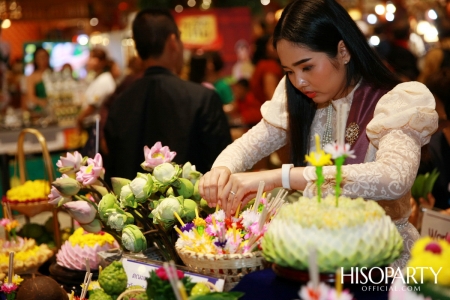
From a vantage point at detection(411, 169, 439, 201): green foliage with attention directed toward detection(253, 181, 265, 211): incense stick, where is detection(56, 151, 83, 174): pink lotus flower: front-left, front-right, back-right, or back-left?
front-right

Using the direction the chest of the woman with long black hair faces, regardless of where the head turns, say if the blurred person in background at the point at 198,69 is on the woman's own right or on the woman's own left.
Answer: on the woman's own right

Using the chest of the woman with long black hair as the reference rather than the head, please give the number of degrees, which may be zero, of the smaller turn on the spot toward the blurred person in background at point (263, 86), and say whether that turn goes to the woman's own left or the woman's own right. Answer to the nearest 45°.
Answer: approximately 135° to the woman's own right

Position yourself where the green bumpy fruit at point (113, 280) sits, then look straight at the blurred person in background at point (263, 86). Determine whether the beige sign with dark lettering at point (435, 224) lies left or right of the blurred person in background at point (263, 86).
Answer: right

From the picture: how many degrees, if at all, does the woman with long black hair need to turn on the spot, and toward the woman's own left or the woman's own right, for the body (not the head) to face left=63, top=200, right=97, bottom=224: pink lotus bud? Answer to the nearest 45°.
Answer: approximately 45° to the woman's own right

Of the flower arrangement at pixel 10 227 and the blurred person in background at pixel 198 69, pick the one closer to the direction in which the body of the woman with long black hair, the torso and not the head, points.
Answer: the flower arrangement

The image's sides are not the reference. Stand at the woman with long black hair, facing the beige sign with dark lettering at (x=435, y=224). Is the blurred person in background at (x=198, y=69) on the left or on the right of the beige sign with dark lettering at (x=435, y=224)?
left

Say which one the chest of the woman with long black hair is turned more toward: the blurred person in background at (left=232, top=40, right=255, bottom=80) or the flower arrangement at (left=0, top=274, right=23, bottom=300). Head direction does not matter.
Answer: the flower arrangement

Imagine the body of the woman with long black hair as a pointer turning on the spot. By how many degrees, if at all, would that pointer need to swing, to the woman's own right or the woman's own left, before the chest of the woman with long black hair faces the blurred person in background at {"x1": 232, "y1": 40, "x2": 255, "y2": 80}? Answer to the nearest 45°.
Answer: approximately 135° to the woman's own right

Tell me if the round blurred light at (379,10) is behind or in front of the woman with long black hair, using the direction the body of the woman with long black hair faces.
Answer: behind

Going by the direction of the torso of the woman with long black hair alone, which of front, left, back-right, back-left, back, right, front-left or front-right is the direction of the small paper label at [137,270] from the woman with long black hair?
front

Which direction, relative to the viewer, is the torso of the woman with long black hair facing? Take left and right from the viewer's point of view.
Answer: facing the viewer and to the left of the viewer

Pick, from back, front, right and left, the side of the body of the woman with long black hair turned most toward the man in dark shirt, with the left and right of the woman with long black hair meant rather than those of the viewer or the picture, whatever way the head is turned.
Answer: right

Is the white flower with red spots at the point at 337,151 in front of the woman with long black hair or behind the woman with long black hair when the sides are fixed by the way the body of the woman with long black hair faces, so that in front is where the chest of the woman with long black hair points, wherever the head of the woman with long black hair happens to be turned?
in front

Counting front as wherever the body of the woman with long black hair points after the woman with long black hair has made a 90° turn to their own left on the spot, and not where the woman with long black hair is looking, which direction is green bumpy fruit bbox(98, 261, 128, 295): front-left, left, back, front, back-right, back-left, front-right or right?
right

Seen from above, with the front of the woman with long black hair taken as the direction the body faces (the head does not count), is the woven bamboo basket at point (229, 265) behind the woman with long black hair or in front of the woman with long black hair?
in front

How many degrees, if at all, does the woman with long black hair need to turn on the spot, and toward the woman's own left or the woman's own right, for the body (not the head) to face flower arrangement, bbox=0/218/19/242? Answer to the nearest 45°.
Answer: approximately 45° to the woman's own right

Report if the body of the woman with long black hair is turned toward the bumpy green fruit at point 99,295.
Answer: yes
